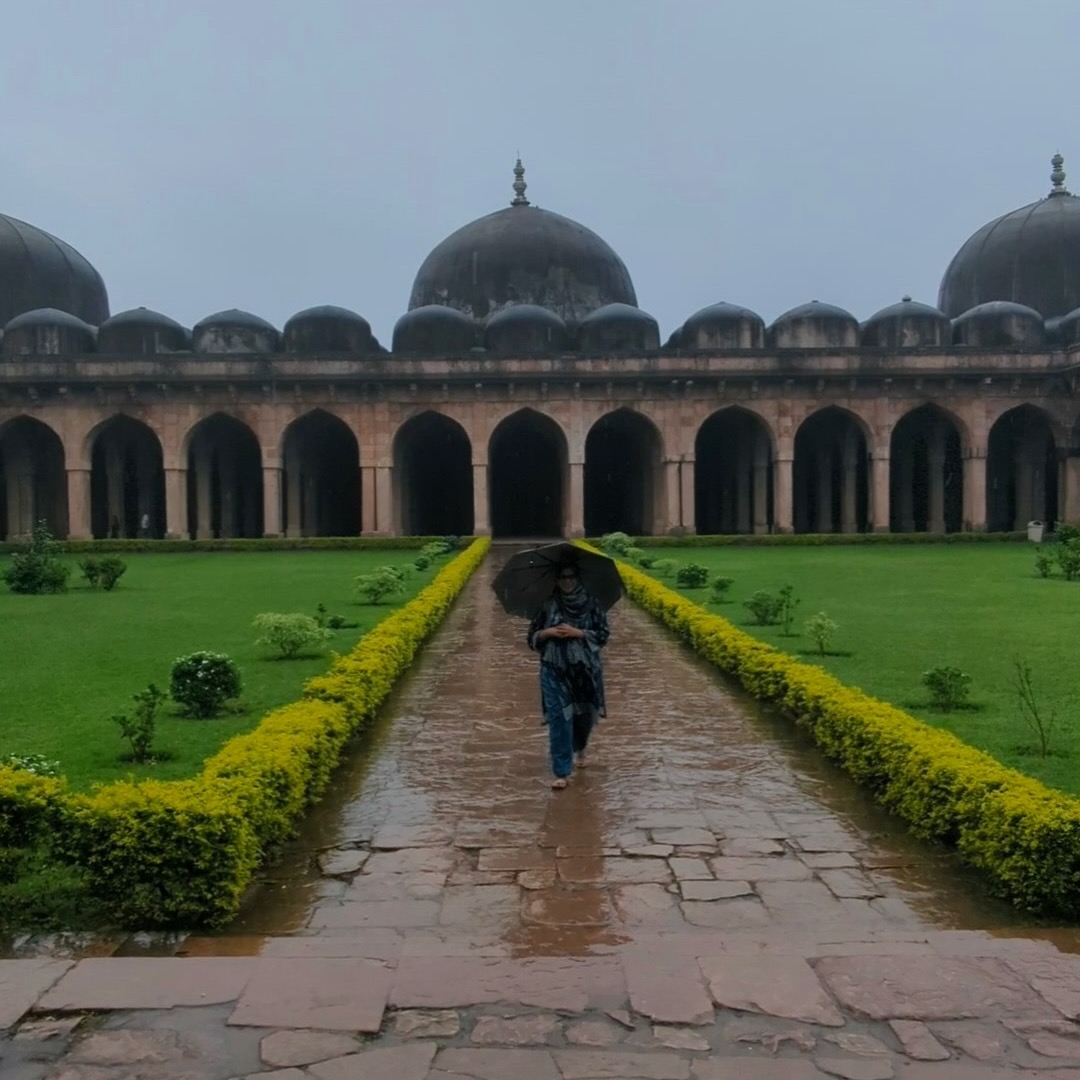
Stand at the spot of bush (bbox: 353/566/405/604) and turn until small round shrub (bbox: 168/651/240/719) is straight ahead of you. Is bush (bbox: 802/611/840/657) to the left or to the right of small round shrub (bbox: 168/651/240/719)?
left

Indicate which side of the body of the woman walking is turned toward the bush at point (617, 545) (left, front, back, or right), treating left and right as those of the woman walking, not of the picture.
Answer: back

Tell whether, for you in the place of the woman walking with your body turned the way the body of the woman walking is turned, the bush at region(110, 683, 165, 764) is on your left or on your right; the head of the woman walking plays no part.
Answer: on your right

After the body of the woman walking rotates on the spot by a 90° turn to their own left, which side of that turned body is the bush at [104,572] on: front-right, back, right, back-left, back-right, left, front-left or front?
back-left

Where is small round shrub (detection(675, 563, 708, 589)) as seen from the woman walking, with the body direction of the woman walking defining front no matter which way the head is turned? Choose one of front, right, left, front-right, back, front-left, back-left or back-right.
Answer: back

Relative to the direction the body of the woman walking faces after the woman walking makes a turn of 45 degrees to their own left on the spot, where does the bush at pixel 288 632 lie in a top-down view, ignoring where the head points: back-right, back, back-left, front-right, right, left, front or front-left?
back

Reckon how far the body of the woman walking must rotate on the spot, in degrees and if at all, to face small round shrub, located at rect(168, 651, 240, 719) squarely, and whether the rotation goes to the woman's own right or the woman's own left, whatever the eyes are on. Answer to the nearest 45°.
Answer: approximately 135° to the woman's own right

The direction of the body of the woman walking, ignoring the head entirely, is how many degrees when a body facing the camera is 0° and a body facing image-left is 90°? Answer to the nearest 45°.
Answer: approximately 0°

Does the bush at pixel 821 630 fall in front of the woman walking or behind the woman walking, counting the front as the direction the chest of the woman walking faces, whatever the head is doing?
behind

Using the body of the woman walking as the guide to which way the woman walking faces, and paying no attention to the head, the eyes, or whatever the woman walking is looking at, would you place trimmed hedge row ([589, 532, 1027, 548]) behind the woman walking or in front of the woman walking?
behind

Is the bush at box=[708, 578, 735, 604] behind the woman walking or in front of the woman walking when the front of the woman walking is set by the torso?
behind
